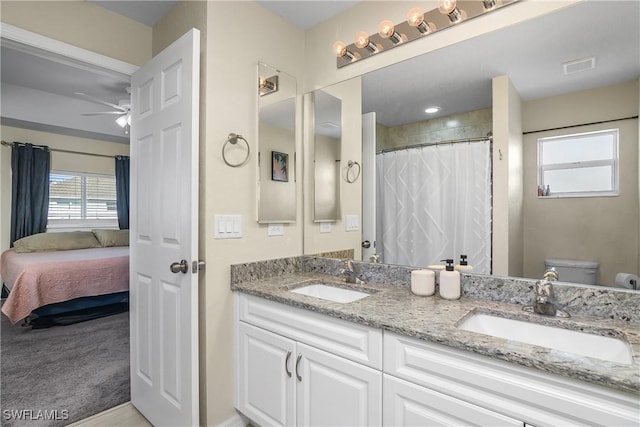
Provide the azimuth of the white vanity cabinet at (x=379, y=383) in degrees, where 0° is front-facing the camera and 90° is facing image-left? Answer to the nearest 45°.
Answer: approximately 45°

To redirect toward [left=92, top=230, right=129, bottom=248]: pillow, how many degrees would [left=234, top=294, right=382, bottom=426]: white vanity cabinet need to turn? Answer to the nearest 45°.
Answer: approximately 90° to its right

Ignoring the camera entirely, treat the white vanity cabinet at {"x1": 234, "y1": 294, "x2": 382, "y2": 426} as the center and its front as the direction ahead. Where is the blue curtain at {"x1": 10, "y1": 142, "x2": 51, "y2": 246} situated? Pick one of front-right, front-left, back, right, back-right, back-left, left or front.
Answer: right

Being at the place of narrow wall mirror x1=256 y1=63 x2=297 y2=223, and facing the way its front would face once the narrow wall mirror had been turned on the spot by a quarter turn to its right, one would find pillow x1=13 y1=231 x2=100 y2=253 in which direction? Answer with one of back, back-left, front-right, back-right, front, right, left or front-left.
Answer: right

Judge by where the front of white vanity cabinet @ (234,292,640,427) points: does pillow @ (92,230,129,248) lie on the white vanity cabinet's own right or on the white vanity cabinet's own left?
on the white vanity cabinet's own right
